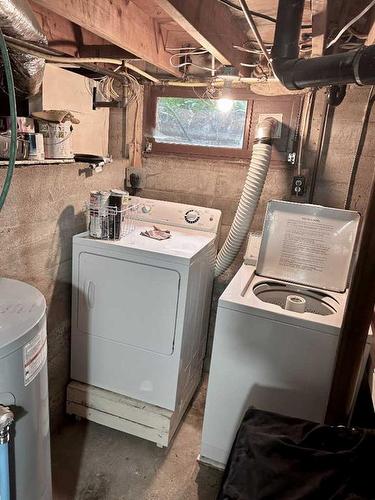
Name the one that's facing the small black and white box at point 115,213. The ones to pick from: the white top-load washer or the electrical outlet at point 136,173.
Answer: the electrical outlet

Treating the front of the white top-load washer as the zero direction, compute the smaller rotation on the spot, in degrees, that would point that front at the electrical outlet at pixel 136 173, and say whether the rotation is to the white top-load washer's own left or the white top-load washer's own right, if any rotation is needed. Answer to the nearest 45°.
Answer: approximately 135° to the white top-load washer's own right

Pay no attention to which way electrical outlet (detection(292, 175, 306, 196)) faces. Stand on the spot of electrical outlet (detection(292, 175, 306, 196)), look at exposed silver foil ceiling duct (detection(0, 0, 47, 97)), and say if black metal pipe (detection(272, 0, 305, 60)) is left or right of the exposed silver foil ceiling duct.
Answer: left

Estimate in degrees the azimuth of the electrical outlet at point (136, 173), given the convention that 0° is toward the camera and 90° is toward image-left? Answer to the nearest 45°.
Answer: approximately 0°

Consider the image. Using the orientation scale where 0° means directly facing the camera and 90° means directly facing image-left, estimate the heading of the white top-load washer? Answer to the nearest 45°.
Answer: approximately 0°

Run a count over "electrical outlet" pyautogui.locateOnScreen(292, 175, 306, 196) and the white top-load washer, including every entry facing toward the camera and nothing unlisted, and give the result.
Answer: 2

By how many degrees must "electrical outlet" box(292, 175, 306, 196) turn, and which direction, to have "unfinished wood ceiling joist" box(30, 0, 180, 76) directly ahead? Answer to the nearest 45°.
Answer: approximately 45° to its right

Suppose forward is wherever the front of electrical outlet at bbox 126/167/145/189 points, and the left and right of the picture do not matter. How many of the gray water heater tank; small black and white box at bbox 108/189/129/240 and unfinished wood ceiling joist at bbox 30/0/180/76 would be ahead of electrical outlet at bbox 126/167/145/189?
3

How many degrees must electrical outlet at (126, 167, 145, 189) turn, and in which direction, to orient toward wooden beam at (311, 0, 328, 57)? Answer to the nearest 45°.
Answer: approximately 45° to its left

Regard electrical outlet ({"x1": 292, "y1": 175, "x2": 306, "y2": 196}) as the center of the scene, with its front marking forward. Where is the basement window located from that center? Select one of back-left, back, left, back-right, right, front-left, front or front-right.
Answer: right

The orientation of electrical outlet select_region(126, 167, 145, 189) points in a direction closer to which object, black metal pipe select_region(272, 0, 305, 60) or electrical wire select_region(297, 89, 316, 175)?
the black metal pipe

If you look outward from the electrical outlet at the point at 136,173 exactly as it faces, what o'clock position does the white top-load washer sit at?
The white top-load washer is roughly at 11 o'clock from the electrical outlet.
